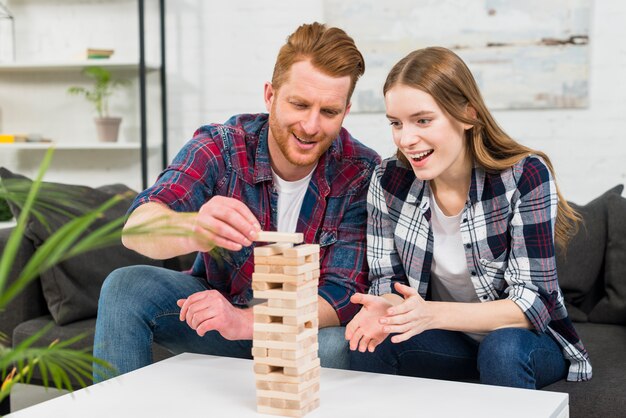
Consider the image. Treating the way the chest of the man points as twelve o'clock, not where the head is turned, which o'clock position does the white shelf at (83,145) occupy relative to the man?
The white shelf is roughly at 5 o'clock from the man.

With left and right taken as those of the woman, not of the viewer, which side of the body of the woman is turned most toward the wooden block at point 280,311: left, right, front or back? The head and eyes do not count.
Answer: front

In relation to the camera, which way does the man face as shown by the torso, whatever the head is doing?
toward the camera

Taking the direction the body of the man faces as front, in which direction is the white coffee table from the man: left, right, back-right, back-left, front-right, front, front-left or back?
front

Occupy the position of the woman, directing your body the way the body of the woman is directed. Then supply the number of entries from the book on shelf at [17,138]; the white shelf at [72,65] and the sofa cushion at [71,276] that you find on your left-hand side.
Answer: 0

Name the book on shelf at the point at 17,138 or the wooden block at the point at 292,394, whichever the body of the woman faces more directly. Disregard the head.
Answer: the wooden block

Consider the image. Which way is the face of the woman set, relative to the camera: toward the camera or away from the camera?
toward the camera

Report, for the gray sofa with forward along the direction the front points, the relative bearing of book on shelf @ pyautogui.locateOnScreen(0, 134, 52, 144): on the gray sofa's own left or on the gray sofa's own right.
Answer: on the gray sofa's own right

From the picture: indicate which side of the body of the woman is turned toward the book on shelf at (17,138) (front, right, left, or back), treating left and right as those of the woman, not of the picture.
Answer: right

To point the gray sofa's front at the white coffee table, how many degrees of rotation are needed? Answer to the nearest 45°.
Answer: approximately 45° to its right

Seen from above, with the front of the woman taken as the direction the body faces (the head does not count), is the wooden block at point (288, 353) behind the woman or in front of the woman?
in front

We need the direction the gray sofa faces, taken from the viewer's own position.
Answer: facing the viewer

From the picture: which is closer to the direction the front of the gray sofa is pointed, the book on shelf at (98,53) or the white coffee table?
the white coffee table

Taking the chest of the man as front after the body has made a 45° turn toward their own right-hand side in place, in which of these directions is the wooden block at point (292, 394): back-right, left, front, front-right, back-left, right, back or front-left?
front-left

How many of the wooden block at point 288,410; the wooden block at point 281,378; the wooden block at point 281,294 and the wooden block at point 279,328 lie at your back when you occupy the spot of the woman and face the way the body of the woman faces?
0

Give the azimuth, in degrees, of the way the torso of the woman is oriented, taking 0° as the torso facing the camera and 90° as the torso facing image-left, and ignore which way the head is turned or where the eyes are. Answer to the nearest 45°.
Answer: approximately 45°

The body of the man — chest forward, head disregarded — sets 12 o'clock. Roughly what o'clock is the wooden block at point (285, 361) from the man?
The wooden block is roughly at 12 o'clock from the man.

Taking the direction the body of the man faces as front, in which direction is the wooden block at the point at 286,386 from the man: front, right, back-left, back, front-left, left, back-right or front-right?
front
